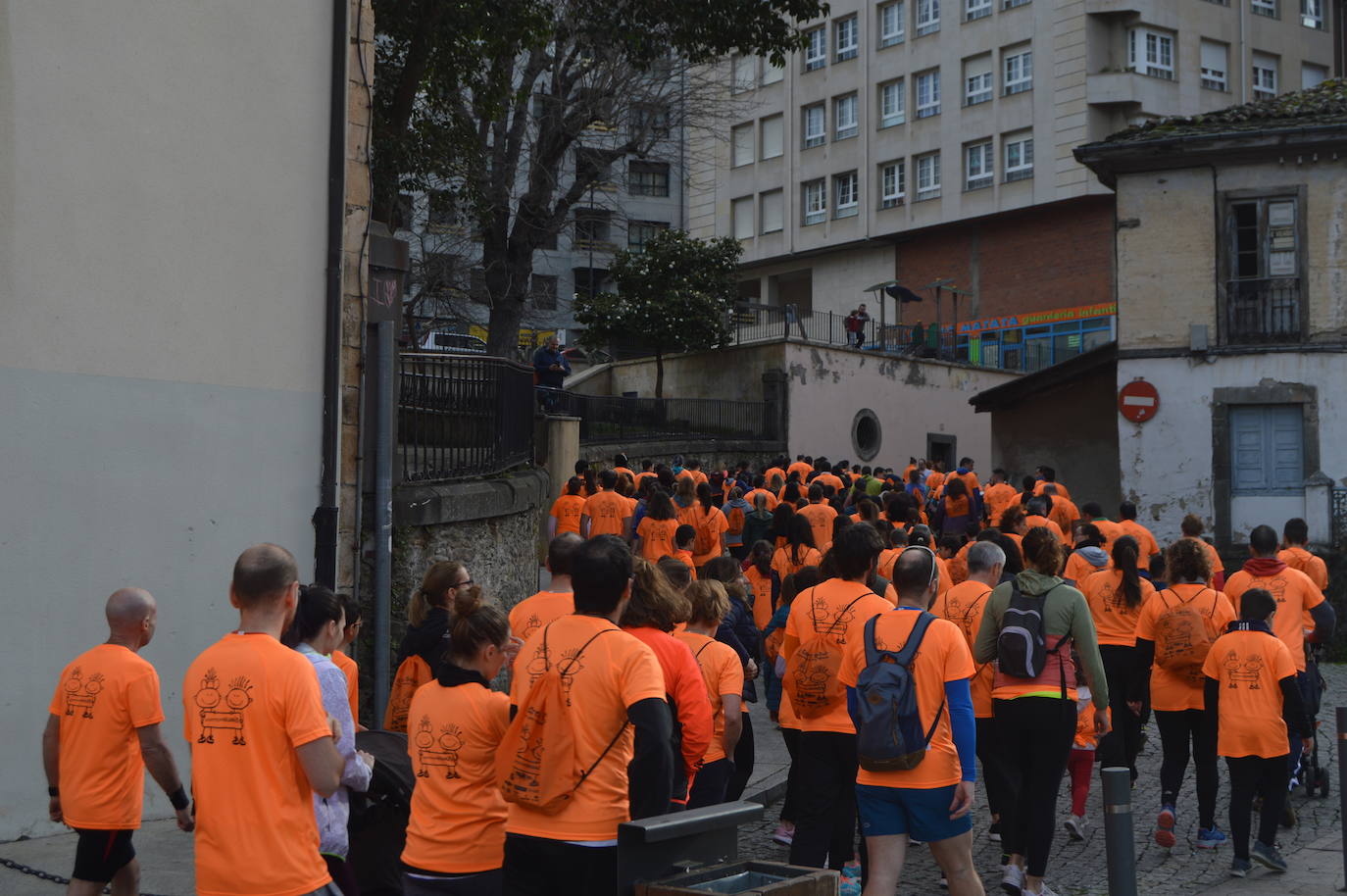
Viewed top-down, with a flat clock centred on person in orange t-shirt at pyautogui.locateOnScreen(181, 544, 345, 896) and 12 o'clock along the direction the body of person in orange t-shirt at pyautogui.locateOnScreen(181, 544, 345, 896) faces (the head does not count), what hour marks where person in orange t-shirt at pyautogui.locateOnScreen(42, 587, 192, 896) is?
person in orange t-shirt at pyautogui.locateOnScreen(42, 587, 192, 896) is roughly at 10 o'clock from person in orange t-shirt at pyautogui.locateOnScreen(181, 544, 345, 896).

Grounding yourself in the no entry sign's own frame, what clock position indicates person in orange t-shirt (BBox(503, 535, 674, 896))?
The person in orange t-shirt is roughly at 12 o'clock from the no entry sign.

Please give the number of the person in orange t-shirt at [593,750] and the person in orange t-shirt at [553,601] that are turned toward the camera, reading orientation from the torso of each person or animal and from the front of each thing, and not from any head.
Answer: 0

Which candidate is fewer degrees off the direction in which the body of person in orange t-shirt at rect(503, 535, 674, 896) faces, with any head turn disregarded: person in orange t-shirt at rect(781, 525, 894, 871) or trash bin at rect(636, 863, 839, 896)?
the person in orange t-shirt

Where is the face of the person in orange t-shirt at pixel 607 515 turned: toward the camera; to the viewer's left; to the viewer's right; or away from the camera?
away from the camera

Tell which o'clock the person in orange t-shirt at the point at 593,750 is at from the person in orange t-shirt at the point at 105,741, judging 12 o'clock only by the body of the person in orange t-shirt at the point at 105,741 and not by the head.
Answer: the person in orange t-shirt at the point at 593,750 is roughly at 3 o'clock from the person in orange t-shirt at the point at 105,741.

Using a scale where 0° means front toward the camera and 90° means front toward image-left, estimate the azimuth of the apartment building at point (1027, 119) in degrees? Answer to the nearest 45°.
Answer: approximately 45°

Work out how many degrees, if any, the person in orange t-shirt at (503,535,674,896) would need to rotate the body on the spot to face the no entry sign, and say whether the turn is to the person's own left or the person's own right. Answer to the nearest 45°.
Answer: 0° — they already face it

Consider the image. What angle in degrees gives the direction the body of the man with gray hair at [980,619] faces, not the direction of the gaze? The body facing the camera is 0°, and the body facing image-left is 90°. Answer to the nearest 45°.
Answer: approximately 225°

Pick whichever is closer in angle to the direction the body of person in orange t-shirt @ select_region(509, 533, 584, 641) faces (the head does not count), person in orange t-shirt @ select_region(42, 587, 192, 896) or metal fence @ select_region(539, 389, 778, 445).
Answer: the metal fence

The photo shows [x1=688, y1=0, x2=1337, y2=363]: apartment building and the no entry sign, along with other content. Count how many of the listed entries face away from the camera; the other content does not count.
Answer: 0

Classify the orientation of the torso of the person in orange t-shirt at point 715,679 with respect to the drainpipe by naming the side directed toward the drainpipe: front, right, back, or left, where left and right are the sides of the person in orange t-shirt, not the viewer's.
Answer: left

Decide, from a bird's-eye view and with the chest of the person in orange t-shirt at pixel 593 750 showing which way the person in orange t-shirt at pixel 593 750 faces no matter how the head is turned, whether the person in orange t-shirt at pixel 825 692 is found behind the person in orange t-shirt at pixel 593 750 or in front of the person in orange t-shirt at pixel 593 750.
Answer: in front

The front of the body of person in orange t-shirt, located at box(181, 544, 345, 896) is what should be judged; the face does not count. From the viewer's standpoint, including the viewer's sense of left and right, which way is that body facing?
facing away from the viewer and to the right of the viewer

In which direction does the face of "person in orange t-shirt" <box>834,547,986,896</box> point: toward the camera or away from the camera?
away from the camera

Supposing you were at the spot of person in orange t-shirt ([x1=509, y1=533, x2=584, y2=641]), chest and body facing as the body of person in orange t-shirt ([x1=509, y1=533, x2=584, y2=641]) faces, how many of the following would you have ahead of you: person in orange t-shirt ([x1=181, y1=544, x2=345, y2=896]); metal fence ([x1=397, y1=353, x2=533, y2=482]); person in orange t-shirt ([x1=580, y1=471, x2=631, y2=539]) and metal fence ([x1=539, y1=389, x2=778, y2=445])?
3

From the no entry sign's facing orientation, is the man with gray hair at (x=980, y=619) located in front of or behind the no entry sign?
in front

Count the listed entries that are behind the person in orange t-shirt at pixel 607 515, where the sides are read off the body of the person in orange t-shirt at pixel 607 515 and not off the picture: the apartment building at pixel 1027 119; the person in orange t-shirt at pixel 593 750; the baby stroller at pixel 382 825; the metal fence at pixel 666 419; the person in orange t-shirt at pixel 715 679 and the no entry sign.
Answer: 3

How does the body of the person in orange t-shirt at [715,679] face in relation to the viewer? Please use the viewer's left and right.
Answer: facing away from the viewer and to the right of the viewer

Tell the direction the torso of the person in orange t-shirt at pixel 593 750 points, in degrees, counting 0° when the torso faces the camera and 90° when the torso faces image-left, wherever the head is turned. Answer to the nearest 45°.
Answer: approximately 225°
